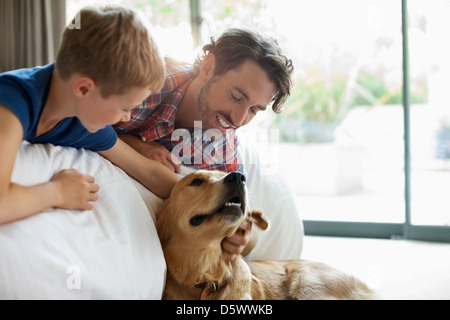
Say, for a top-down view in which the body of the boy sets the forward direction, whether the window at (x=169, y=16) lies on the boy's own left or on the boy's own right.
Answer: on the boy's own left

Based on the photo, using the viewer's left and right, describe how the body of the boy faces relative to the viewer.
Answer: facing the viewer and to the right of the viewer

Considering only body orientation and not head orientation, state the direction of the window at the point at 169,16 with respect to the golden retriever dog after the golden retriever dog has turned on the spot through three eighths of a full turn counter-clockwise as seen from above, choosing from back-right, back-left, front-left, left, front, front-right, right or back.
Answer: left

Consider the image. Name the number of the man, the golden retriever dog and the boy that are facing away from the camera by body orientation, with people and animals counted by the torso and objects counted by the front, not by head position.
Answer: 0

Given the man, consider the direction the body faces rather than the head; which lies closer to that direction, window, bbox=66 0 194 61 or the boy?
the boy

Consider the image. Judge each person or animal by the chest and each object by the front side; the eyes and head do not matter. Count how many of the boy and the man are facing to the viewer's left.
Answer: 0

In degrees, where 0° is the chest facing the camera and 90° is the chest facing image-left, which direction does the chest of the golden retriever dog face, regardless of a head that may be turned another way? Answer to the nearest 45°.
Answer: approximately 45°
